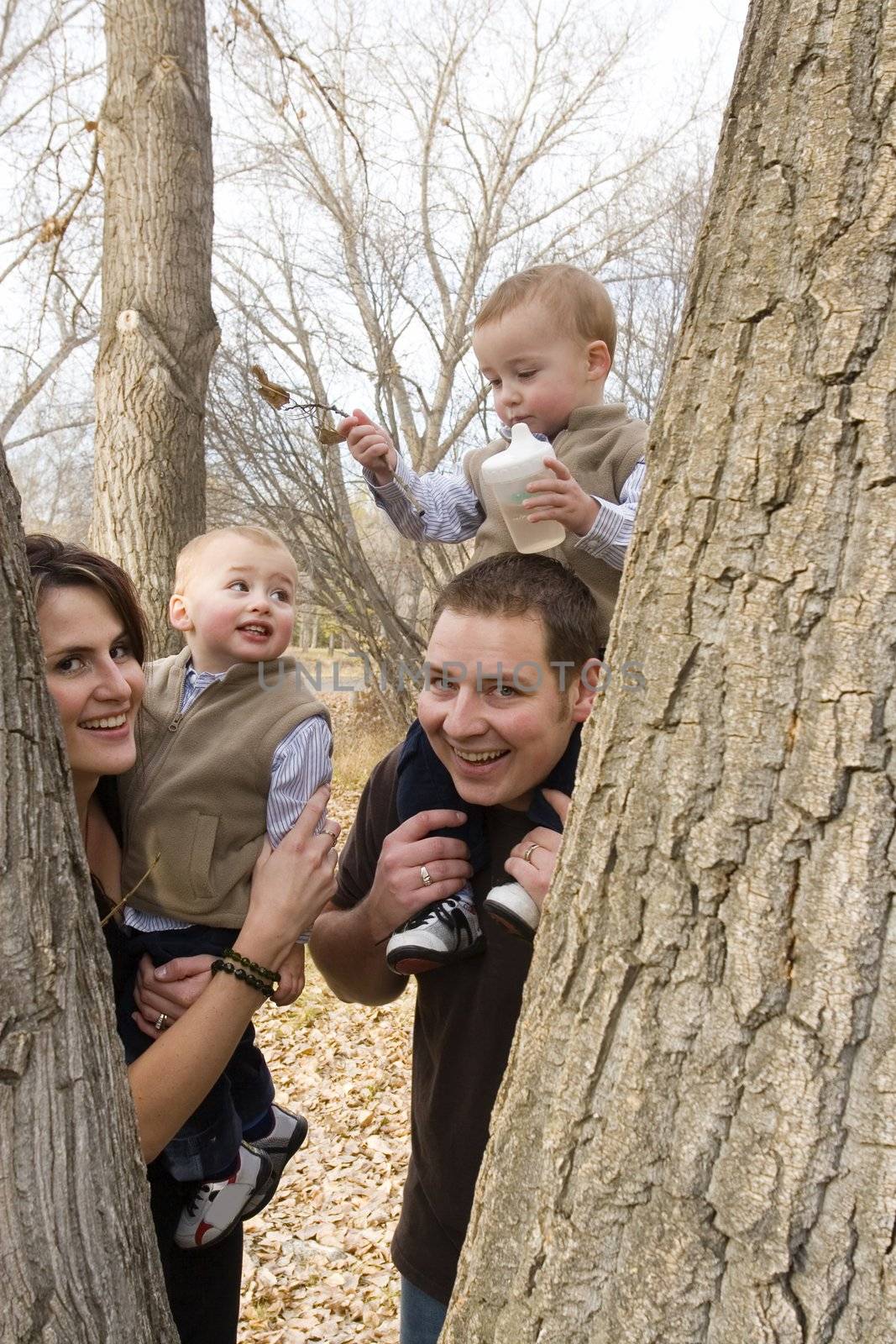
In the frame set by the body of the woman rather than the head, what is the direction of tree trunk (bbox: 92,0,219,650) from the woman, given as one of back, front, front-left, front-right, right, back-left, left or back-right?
back-left

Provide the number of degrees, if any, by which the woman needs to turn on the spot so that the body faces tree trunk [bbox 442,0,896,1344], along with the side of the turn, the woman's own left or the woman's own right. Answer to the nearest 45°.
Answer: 0° — they already face it

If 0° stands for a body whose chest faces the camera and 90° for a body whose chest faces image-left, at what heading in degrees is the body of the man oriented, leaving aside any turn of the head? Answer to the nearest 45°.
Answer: approximately 0°

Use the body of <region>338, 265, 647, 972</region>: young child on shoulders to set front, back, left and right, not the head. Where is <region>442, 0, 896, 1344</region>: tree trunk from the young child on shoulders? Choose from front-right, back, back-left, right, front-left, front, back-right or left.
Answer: front-left

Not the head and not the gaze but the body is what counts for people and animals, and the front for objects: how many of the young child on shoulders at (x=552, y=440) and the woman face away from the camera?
0

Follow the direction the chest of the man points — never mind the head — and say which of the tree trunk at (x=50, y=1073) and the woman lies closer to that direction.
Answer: the tree trunk

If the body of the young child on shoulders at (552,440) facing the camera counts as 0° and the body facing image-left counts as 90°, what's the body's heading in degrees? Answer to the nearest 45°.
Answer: approximately 45°
